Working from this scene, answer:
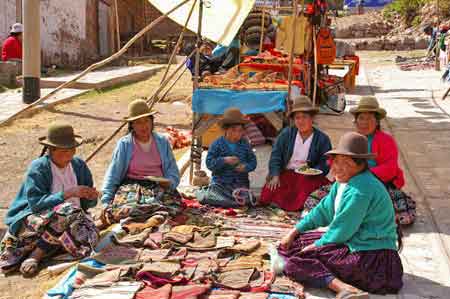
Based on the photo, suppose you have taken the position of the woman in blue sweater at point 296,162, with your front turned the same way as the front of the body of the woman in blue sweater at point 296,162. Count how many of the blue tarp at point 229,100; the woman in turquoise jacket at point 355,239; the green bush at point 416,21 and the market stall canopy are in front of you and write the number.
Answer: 1

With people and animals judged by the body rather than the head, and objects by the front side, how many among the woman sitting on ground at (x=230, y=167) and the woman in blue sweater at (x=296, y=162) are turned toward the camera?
2

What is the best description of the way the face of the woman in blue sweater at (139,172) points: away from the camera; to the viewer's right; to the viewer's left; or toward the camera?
toward the camera

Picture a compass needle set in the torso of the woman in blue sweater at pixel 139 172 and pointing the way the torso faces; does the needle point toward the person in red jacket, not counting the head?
no

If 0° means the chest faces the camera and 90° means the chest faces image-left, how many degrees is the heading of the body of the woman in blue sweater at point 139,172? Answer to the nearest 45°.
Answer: approximately 0°

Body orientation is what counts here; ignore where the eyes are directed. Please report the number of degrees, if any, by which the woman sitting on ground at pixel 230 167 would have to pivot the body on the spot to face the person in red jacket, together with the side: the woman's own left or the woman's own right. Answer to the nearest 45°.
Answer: approximately 135° to the woman's own right

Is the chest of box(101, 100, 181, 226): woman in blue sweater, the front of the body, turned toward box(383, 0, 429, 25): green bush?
no

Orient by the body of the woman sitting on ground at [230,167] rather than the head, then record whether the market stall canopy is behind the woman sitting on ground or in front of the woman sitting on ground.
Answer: behind

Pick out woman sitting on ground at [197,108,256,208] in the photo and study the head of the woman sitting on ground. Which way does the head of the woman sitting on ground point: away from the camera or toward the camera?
toward the camera

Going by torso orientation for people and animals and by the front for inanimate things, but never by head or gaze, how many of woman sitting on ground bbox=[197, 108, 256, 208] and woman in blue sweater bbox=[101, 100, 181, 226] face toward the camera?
2

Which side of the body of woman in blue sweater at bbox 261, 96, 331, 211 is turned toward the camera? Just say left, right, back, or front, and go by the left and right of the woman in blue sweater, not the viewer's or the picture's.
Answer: front

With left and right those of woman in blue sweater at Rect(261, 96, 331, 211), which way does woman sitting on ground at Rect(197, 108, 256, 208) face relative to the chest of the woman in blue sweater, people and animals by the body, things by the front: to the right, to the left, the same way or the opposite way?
the same way

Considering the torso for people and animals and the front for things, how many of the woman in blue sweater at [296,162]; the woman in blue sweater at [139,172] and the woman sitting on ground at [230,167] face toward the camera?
3

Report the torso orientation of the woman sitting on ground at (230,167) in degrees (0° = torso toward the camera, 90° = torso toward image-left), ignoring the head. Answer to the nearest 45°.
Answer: approximately 0°

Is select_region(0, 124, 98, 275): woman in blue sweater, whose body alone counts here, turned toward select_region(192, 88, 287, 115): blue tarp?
no

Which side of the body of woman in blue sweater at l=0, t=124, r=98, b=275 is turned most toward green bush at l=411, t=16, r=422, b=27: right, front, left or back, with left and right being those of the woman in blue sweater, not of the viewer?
left

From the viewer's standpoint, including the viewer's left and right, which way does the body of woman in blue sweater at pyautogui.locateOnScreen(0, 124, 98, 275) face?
facing the viewer and to the right of the viewer
